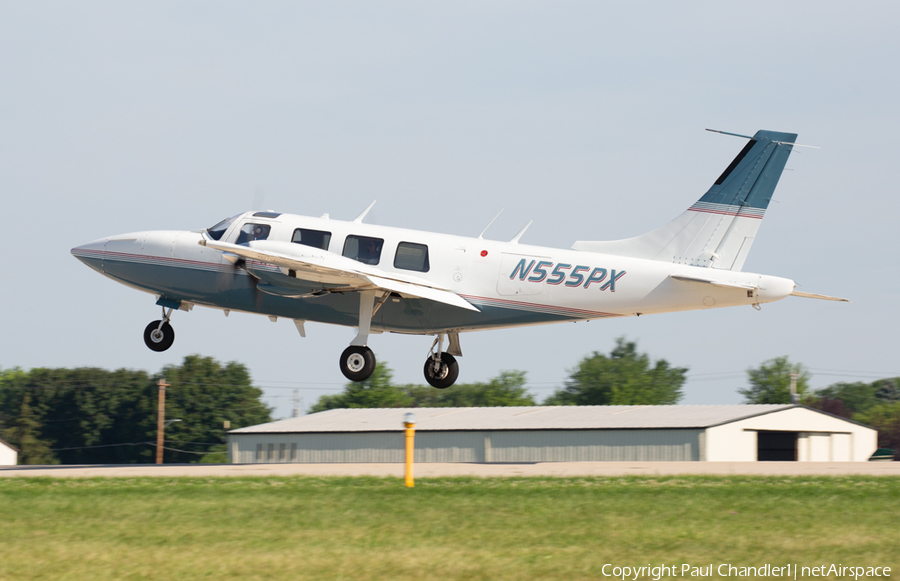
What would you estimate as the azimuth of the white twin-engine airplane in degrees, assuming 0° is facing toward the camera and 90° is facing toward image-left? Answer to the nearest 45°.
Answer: approximately 90°
